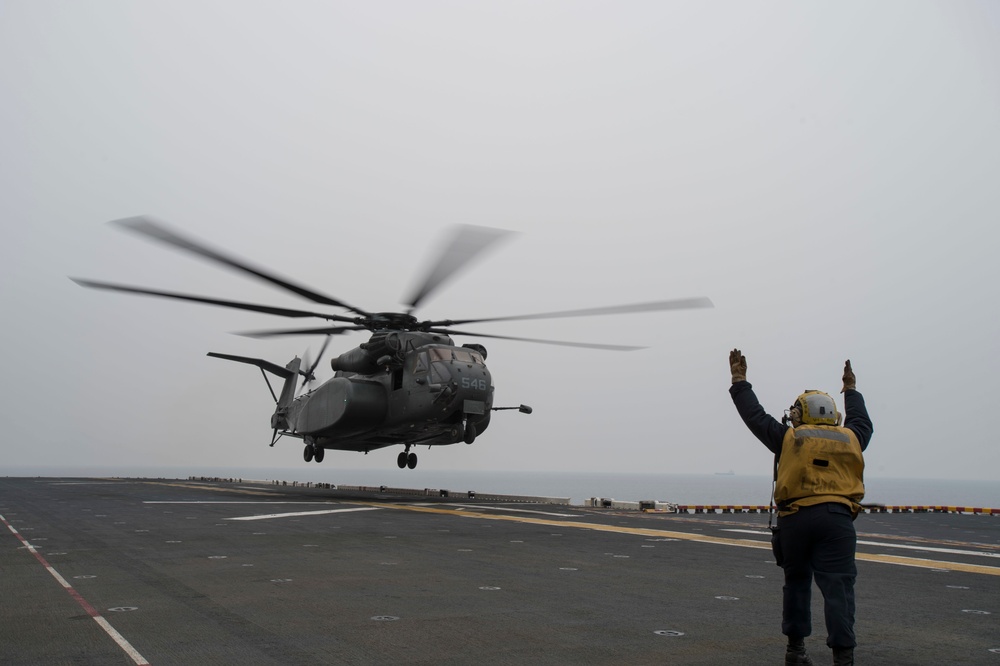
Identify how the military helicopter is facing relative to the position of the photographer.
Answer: facing the viewer and to the right of the viewer

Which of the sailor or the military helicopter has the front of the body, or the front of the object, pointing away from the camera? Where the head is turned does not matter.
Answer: the sailor

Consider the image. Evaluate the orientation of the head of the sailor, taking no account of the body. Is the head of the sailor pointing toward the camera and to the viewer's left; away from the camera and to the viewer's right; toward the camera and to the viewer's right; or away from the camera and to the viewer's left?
away from the camera and to the viewer's left

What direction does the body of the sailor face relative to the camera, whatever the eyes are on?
away from the camera

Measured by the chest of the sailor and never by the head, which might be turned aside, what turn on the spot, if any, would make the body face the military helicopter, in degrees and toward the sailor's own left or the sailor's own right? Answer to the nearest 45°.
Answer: approximately 45° to the sailor's own left

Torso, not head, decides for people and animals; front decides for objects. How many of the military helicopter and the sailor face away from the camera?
1

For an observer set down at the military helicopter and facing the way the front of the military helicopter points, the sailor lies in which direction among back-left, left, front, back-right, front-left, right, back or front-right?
front-right
